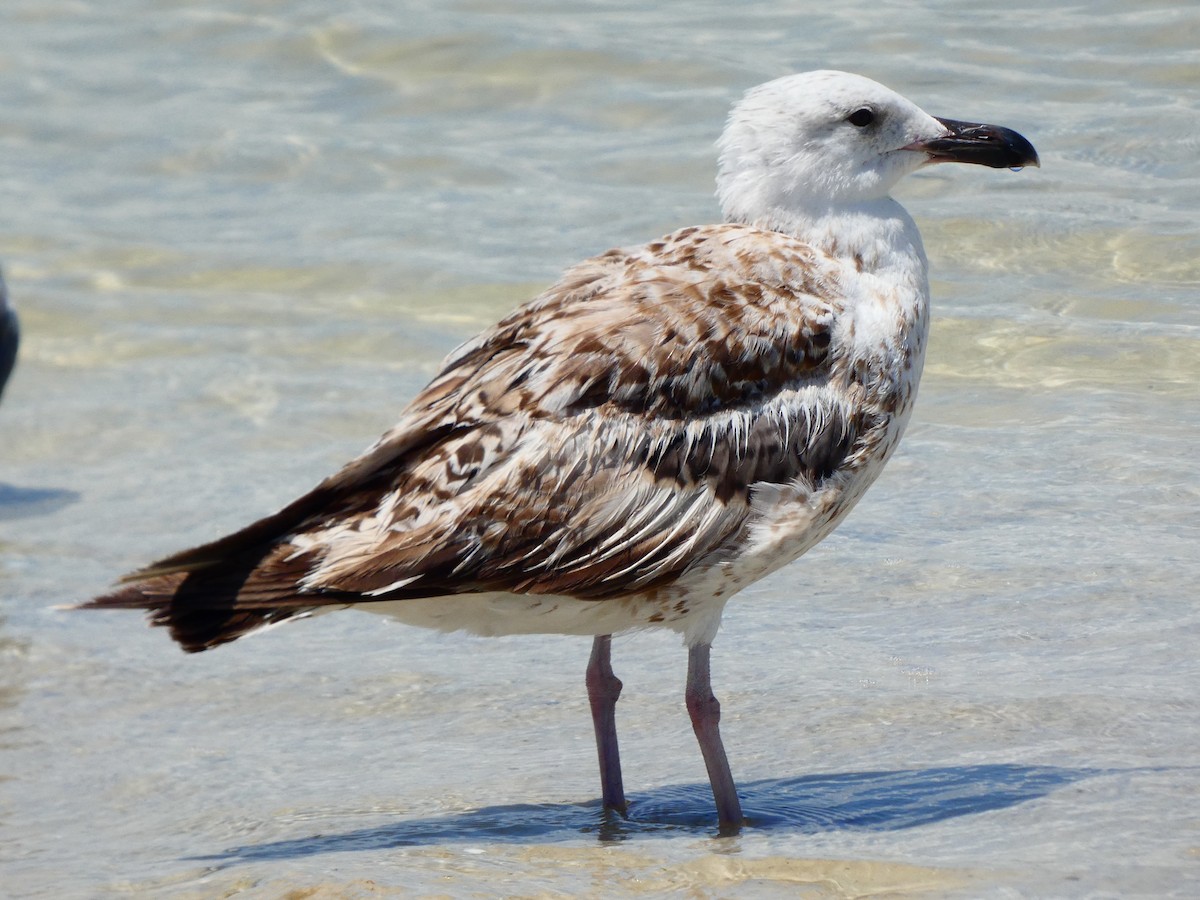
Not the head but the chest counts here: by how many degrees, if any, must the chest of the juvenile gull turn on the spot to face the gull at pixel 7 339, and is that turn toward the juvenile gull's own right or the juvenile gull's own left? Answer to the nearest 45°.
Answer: approximately 135° to the juvenile gull's own left

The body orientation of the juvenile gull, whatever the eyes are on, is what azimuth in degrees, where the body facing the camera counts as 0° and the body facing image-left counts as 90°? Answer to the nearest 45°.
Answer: approximately 270°
